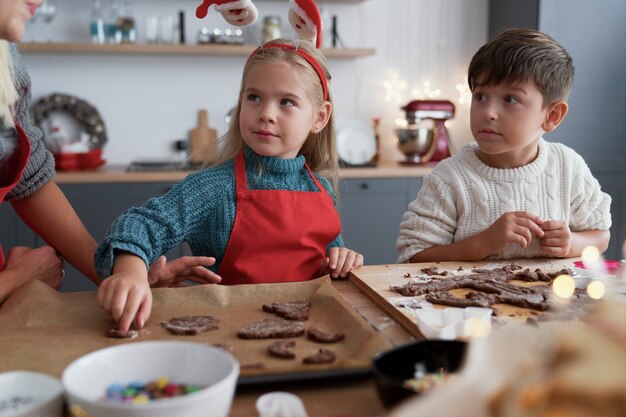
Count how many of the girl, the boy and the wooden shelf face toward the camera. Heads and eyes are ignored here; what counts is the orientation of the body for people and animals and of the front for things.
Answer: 3

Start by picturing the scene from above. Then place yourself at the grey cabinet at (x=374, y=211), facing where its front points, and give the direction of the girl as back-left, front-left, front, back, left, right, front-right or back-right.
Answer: front

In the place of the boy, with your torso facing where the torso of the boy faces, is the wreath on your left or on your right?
on your right

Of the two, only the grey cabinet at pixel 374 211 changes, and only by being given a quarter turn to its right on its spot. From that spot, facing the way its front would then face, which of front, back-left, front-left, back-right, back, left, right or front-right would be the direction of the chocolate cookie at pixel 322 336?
left

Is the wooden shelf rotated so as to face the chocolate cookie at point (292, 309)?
yes

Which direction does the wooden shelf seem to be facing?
toward the camera

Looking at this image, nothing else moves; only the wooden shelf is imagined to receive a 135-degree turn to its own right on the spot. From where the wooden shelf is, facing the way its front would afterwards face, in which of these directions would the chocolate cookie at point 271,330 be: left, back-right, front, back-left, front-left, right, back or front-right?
back-left

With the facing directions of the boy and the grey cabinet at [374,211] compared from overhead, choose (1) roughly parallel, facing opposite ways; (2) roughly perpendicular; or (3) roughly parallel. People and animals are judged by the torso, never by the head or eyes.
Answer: roughly parallel

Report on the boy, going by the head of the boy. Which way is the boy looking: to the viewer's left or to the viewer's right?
to the viewer's left

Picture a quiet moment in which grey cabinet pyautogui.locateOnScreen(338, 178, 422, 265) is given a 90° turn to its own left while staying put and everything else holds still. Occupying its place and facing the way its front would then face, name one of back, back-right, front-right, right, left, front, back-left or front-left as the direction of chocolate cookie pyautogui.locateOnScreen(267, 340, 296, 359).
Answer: right

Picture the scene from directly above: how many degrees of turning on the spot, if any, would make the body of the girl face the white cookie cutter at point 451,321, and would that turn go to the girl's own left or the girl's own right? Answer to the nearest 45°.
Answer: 0° — they already face it

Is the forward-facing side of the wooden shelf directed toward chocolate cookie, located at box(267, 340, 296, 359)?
yes

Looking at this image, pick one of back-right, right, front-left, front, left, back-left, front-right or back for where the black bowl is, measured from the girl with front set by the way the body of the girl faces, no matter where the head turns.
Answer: front

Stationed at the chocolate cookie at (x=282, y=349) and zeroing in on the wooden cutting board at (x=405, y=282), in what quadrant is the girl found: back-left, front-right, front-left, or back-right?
front-left

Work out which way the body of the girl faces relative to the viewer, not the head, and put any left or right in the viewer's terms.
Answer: facing the viewer

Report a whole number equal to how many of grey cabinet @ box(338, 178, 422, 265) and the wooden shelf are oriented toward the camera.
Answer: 2

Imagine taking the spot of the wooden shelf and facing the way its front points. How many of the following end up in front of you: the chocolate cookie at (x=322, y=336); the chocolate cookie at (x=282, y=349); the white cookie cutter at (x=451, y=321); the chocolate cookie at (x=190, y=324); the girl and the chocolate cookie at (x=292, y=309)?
6

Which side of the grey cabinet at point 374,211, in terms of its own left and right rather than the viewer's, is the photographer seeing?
front
